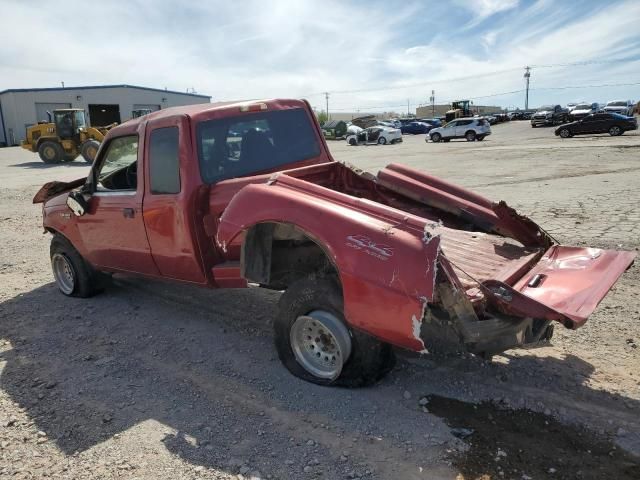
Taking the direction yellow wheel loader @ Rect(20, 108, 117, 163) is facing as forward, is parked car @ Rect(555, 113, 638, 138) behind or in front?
in front

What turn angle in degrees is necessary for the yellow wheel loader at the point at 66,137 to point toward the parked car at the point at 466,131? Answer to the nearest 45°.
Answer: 0° — it already faces it

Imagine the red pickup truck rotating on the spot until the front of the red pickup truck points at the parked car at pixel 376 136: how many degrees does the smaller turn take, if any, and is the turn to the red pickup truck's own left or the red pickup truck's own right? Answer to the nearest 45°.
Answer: approximately 45° to the red pickup truck's own right

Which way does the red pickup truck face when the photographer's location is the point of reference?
facing away from the viewer and to the left of the viewer

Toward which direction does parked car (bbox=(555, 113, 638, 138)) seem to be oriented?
to the viewer's left

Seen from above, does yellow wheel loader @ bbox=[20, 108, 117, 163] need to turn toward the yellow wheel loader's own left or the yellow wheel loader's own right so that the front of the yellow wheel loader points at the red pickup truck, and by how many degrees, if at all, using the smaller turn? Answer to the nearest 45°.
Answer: approximately 90° to the yellow wheel loader's own right

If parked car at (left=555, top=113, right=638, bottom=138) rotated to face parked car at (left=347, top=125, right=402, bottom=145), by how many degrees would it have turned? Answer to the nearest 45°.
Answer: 0° — it already faces it
